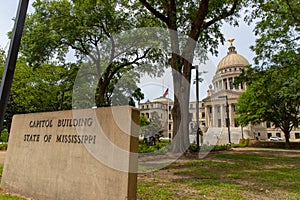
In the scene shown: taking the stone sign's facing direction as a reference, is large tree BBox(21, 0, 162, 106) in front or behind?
behind

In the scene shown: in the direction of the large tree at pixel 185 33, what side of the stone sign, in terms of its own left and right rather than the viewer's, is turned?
back

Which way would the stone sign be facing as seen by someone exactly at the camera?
facing the viewer and to the left of the viewer

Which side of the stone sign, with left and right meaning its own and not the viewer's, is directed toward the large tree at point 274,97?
back

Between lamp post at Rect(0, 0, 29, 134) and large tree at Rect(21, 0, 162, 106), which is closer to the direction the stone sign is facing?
the lamp post

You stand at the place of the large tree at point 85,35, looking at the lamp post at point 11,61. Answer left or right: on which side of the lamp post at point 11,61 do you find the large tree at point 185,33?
left
